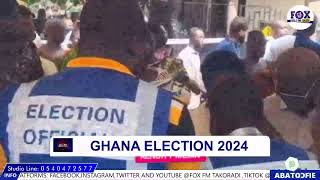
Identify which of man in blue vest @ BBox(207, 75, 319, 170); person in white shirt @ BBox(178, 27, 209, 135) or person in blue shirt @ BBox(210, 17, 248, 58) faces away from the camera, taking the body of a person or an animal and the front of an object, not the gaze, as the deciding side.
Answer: the man in blue vest

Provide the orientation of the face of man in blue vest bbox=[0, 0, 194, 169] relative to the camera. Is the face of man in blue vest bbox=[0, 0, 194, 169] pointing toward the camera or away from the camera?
away from the camera

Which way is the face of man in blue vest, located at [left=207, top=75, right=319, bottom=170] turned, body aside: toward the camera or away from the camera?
away from the camera

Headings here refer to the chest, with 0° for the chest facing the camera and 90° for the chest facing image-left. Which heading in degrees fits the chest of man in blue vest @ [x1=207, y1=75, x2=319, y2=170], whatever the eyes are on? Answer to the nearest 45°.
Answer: approximately 180°
